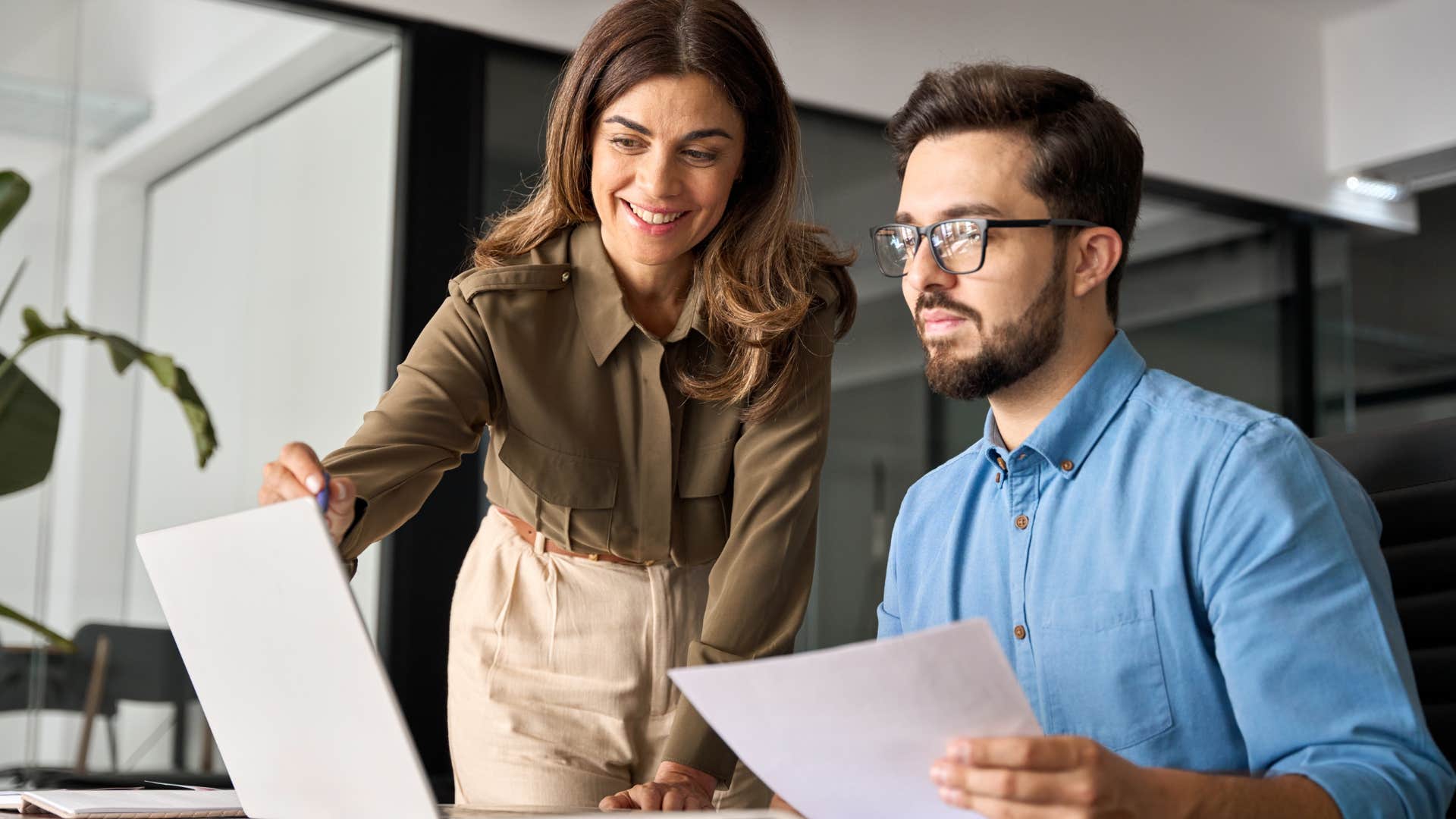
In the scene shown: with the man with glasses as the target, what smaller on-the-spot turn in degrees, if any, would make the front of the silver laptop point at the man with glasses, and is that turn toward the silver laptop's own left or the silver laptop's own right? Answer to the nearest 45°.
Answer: approximately 45° to the silver laptop's own right

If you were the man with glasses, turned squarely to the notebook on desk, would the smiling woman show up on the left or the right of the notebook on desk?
right

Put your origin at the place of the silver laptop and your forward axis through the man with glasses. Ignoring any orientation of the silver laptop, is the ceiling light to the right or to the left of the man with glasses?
left

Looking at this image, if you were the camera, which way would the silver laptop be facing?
facing away from the viewer and to the right of the viewer

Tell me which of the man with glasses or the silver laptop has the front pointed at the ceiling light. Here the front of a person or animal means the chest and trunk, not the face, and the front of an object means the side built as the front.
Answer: the silver laptop

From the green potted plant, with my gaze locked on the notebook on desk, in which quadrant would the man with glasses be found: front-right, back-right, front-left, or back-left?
front-left

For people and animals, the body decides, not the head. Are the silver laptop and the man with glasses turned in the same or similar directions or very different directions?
very different directions

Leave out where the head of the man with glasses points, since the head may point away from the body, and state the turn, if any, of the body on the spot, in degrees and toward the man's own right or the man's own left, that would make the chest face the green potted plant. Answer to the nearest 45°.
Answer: approximately 90° to the man's own right

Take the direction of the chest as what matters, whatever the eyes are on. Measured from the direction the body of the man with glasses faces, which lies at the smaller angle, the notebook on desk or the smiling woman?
the notebook on desk

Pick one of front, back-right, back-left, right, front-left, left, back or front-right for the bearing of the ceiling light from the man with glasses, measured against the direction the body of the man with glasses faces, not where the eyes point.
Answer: back-right

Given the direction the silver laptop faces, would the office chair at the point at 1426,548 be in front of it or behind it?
in front

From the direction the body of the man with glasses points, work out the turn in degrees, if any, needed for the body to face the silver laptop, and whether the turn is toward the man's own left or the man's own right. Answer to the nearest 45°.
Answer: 0° — they already face it

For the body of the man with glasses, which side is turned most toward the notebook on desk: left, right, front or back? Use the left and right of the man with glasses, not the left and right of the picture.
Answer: front

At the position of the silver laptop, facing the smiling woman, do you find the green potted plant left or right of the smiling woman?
left

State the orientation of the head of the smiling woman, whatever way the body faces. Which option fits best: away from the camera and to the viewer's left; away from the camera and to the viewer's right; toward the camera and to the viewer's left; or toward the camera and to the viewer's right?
toward the camera and to the viewer's left

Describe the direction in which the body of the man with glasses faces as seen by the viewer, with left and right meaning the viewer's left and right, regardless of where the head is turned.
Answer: facing the viewer and to the left of the viewer
